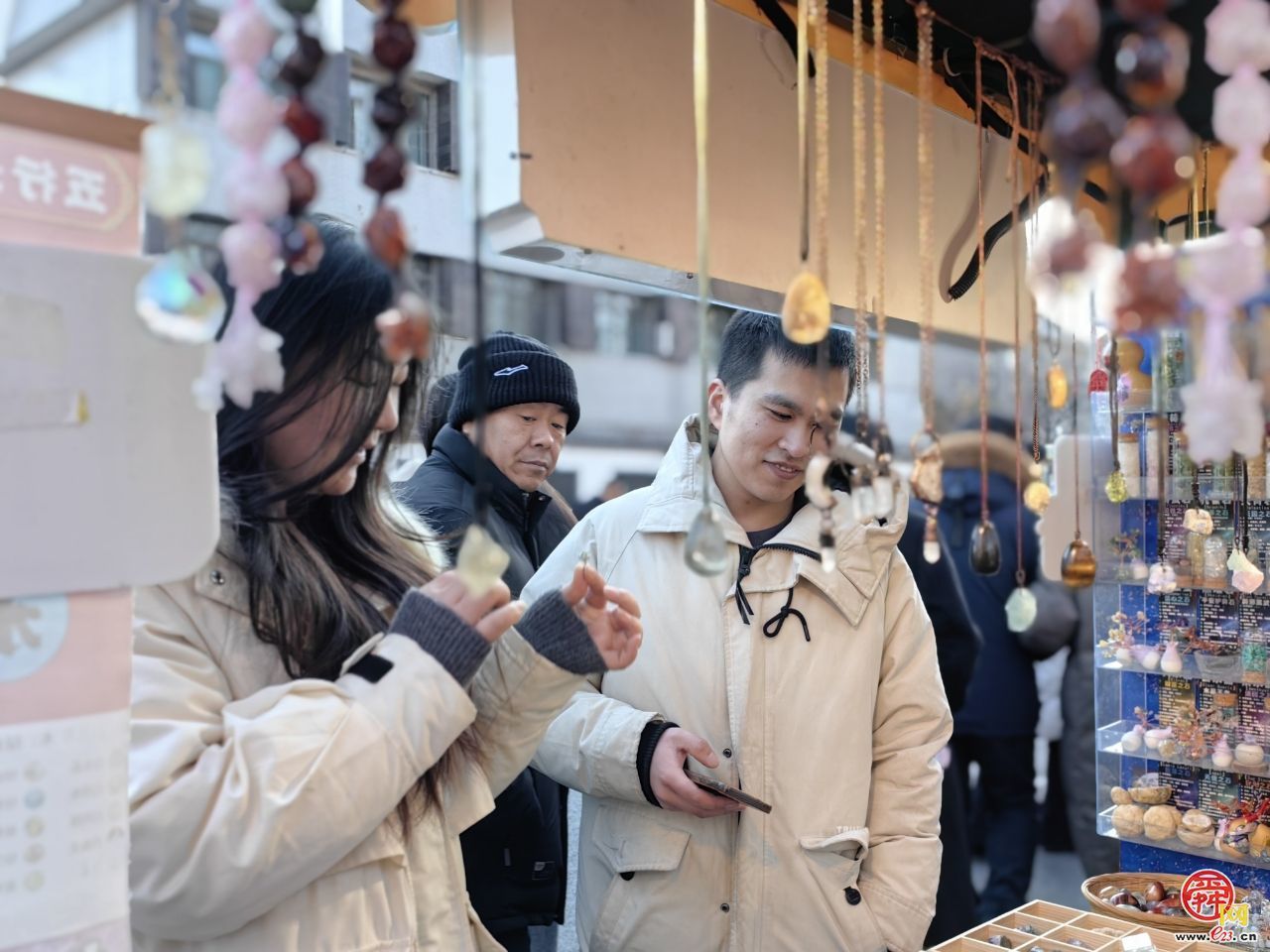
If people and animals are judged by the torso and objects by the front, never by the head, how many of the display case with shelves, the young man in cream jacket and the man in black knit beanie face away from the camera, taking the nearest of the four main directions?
0

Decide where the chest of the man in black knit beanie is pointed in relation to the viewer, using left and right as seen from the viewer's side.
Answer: facing the viewer and to the right of the viewer

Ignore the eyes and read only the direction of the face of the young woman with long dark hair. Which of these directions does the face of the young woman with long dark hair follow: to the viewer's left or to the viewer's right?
to the viewer's right

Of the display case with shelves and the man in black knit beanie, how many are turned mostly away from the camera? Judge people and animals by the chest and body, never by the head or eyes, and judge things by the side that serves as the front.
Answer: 0

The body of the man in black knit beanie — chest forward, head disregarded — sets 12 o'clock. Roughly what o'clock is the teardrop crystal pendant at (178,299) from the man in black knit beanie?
The teardrop crystal pendant is roughly at 2 o'clock from the man in black knit beanie.

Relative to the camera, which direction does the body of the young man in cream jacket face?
toward the camera

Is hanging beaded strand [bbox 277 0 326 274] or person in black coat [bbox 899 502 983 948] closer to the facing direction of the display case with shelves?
the hanging beaded strand

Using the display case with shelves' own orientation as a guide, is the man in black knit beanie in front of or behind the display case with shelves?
in front

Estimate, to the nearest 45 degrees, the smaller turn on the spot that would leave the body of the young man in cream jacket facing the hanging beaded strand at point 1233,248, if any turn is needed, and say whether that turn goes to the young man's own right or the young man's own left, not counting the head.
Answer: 0° — they already face it

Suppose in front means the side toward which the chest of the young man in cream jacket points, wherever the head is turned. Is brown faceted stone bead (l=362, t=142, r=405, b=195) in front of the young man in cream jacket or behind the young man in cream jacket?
in front

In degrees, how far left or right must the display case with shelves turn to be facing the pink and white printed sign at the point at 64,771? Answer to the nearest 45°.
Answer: approximately 45° to its left

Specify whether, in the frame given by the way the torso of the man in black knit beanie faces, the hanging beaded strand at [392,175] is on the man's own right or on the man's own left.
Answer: on the man's own right
